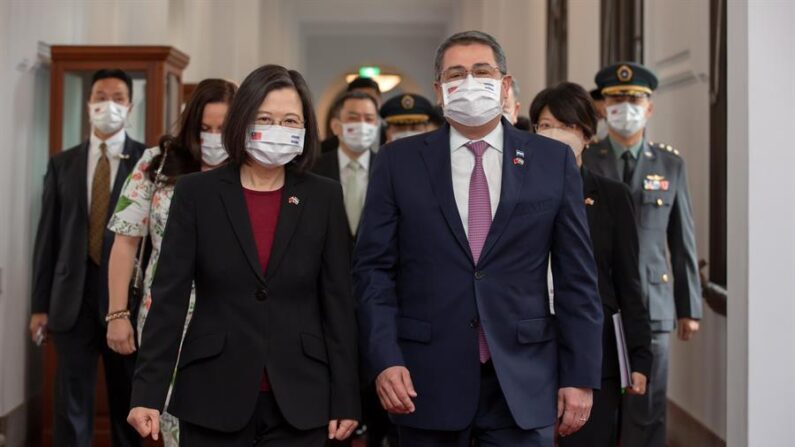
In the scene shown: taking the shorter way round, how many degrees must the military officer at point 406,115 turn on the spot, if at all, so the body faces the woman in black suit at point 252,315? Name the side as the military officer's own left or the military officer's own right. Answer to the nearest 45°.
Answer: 0° — they already face them

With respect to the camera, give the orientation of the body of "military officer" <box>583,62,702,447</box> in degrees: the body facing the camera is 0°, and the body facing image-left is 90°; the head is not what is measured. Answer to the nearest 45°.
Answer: approximately 0°

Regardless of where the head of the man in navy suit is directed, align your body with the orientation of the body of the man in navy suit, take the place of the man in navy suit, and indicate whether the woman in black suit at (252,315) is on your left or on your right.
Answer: on your right

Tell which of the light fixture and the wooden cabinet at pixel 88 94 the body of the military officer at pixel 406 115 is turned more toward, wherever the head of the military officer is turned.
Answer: the wooden cabinet

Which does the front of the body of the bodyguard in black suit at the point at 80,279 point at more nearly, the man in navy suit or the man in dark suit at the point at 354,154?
the man in navy suit
